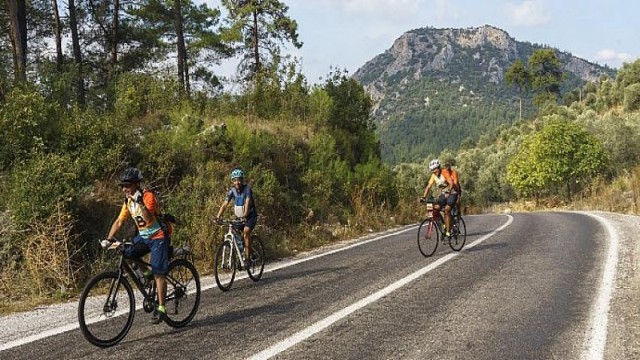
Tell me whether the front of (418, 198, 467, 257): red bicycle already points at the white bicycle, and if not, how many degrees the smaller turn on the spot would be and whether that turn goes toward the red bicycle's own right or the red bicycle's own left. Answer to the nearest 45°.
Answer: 0° — it already faces it

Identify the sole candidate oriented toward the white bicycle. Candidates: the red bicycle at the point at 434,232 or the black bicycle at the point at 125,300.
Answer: the red bicycle at the point at 434,232

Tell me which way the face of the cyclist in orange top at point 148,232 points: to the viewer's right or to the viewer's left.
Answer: to the viewer's left

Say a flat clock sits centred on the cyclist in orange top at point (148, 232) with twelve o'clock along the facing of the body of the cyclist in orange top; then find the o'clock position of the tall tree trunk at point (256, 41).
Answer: The tall tree trunk is roughly at 5 o'clock from the cyclist in orange top.

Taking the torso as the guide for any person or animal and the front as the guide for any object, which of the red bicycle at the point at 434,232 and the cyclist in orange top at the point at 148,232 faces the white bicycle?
the red bicycle

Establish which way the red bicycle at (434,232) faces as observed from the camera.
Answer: facing the viewer and to the left of the viewer

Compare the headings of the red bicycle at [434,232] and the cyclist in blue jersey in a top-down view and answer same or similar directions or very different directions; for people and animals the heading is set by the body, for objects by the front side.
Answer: same or similar directions

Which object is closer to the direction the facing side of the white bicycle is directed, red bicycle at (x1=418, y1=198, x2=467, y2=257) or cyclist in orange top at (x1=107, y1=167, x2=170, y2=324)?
the cyclist in orange top

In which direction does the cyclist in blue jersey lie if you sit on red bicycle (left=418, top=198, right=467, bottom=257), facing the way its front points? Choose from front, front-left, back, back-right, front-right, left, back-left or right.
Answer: front

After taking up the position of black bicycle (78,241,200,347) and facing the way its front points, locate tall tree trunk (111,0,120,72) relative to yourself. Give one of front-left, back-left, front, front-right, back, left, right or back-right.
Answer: back-right

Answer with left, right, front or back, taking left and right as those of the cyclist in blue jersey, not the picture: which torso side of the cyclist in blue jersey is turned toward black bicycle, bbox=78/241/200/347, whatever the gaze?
front

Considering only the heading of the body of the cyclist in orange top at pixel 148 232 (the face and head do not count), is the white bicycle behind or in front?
behind

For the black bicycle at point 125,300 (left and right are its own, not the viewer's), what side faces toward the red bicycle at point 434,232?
back

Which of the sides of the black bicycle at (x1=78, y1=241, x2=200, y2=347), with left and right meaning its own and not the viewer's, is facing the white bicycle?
back

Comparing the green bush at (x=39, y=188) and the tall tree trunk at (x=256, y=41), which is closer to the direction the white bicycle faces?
the green bush

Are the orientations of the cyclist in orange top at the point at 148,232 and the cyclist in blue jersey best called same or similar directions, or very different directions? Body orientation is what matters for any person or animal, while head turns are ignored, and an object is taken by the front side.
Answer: same or similar directions
